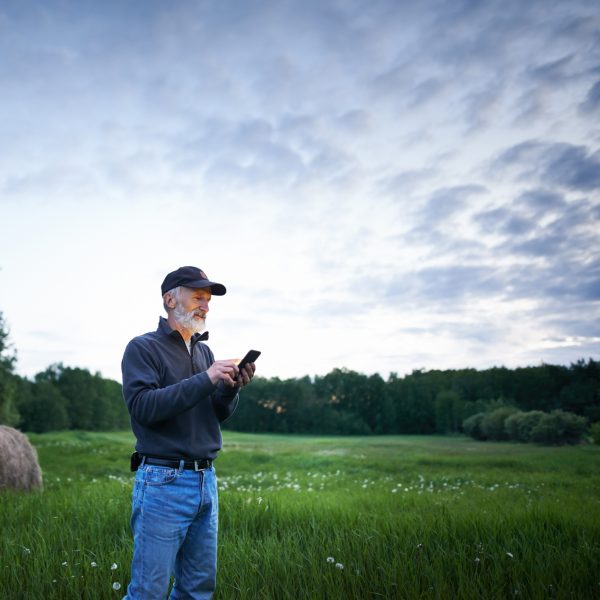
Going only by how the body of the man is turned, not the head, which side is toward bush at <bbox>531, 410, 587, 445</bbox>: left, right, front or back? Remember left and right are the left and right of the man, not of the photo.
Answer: left

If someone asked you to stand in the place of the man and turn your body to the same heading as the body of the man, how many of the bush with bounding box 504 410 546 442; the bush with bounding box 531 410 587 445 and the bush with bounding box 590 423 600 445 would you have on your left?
3

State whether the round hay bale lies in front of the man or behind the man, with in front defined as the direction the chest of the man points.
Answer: behind

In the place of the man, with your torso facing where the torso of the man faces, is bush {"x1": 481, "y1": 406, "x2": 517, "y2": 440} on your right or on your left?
on your left

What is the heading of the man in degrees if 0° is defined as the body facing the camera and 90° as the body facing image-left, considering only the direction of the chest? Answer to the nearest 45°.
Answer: approximately 315°

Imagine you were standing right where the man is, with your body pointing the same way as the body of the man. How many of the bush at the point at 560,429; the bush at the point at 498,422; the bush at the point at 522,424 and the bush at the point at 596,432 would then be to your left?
4

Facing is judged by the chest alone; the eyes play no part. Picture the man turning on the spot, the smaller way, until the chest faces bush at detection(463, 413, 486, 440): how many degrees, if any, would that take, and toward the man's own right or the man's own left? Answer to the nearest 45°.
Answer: approximately 90° to the man's own left

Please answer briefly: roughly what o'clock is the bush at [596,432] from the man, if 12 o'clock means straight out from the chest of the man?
The bush is roughly at 9 o'clock from the man.
